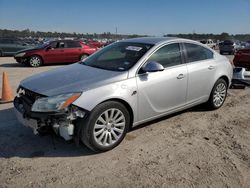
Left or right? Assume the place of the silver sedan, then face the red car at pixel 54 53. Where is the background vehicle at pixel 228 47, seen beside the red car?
right

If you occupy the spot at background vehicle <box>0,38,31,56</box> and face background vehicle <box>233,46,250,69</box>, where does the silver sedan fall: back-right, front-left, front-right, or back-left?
front-right

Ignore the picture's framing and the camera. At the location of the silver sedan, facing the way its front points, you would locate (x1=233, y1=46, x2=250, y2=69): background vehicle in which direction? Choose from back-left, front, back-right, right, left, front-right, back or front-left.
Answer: back

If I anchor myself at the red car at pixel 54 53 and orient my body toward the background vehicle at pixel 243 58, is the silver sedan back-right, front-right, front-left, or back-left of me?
front-right

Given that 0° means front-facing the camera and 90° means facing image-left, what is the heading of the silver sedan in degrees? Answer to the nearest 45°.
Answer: approximately 45°

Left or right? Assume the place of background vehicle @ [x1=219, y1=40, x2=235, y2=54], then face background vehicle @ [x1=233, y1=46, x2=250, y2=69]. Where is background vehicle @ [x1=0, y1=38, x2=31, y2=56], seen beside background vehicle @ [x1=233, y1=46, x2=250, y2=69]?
right

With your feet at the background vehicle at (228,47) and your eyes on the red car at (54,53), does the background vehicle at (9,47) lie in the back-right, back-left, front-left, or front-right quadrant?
front-right

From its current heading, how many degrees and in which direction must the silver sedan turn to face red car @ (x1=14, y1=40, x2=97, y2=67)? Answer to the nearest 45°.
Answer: approximately 135° to its right
